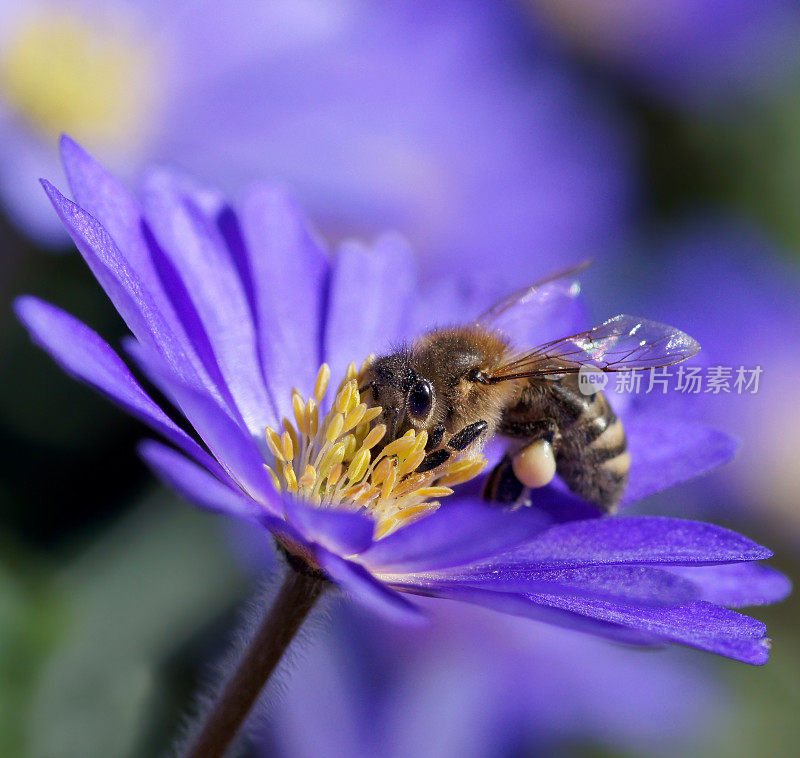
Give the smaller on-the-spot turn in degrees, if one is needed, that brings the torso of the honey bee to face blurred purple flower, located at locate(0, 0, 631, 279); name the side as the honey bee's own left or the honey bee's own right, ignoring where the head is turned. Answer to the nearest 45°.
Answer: approximately 45° to the honey bee's own right

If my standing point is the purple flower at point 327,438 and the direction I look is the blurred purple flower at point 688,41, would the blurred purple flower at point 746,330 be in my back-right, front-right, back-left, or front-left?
front-right

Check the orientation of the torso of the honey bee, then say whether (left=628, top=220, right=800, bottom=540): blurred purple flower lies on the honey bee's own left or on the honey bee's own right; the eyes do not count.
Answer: on the honey bee's own right

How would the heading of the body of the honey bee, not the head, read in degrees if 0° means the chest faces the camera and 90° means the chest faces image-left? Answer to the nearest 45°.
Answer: approximately 90°
